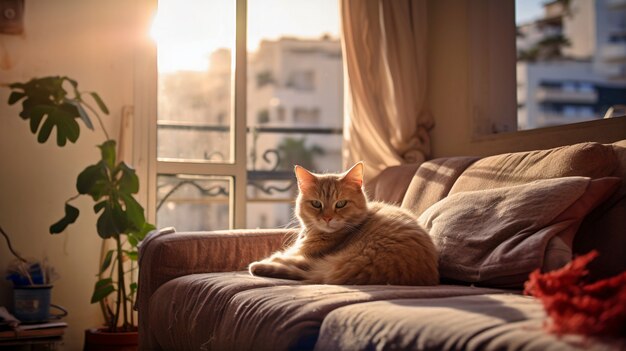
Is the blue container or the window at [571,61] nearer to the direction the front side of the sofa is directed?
the blue container

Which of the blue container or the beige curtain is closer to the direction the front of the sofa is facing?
the blue container

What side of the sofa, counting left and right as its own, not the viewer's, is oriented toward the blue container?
right

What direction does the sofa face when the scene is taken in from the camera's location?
facing the viewer and to the left of the viewer

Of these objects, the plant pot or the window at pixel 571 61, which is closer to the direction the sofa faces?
the plant pot

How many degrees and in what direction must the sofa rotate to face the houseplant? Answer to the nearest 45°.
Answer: approximately 90° to its right

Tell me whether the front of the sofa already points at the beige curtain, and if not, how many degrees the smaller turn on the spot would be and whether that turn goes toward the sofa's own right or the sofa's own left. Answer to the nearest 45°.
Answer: approximately 135° to the sofa's own right
